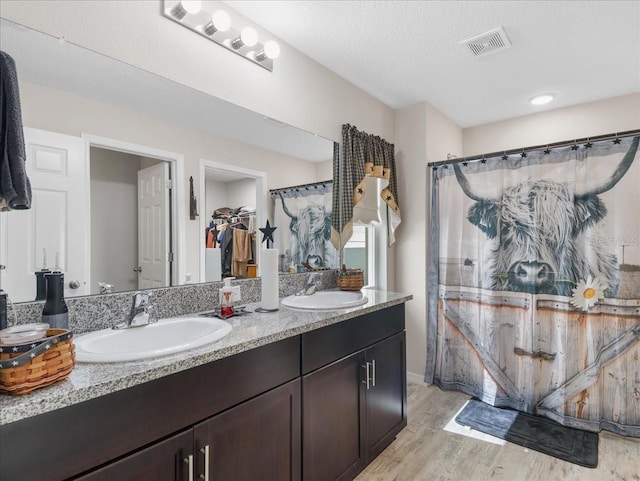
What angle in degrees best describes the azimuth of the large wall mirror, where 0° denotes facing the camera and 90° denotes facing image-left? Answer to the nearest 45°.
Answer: approximately 315°

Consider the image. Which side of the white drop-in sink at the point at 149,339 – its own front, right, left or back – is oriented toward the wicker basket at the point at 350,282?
left

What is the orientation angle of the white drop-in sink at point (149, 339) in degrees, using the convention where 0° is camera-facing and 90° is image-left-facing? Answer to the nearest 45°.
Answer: approximately 315°

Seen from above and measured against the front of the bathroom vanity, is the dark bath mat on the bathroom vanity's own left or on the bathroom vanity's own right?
on the bathroom vanity's own left

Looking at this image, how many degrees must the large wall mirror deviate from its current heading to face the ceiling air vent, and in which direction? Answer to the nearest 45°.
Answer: approximately 45° to its left
